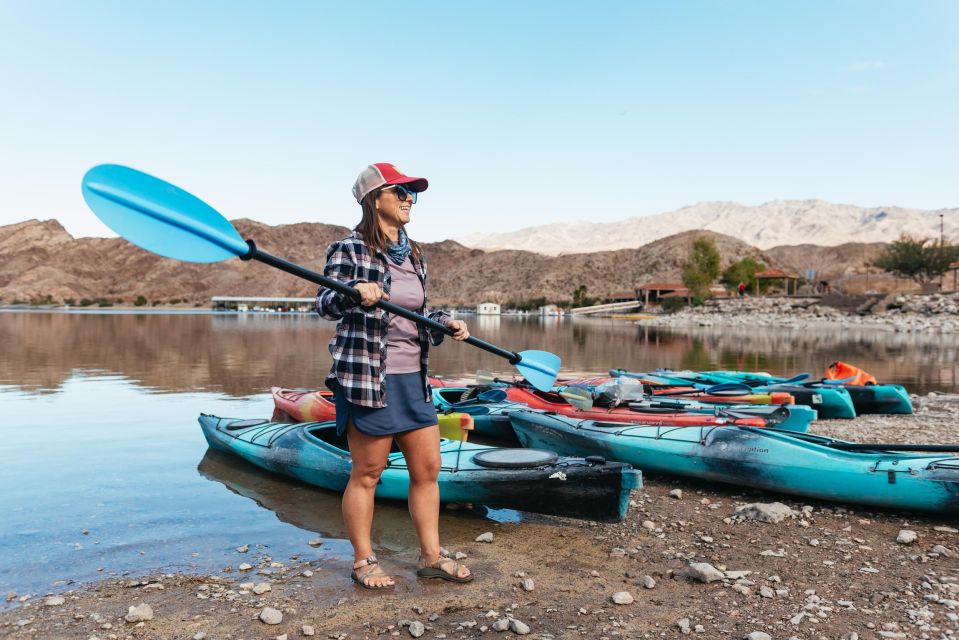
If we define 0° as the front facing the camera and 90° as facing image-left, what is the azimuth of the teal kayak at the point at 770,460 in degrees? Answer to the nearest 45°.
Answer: approximately 135°

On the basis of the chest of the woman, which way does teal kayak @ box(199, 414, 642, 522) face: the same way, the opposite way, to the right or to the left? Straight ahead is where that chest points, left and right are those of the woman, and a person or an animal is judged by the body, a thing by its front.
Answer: the opposite way

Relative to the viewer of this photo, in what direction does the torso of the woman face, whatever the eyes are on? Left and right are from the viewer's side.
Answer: facing the viewer and to the right of the viewer

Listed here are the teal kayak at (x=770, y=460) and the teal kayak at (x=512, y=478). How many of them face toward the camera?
0

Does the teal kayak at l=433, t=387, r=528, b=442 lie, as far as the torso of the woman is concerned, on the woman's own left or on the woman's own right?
on the woman's own left

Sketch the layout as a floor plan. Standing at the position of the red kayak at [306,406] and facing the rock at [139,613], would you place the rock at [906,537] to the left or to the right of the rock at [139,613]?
left

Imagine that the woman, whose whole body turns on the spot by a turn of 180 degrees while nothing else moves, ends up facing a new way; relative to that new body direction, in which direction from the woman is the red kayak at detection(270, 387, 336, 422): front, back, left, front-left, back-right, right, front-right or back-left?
front-right

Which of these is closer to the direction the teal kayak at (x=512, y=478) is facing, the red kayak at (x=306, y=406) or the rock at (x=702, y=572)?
the red kayak

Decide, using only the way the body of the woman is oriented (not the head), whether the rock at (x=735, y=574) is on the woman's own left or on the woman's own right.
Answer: on the woman's own left

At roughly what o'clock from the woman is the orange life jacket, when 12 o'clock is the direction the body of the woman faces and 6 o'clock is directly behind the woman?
The orange life jacket is roughly at 9 o'clock from the woman.

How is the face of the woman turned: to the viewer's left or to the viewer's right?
to the viewer's right

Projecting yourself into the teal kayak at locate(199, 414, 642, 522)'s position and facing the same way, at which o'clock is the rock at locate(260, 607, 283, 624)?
The rock is roughly at 9 o'clock from the teal kayak.

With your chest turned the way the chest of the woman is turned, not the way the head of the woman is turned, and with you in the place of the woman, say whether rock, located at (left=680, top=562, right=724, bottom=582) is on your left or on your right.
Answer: on your left

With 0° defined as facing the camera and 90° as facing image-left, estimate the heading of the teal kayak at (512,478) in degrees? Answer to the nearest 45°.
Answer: approximately 135°

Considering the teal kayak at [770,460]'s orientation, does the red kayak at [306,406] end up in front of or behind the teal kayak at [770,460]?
in front

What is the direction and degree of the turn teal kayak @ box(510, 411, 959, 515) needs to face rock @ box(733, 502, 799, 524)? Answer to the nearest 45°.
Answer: approximately 135° to its left

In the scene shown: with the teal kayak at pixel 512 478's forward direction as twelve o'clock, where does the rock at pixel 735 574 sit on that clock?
The rock is roughly at 6 o'clock from the teal kayak.

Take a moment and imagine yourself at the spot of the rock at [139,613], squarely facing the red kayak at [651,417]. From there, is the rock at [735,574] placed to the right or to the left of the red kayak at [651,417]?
right

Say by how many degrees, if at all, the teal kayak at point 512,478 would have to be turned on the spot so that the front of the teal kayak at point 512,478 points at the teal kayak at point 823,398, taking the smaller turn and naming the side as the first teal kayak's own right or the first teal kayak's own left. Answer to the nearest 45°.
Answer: approximately 90° to the first teal kayak's own right
